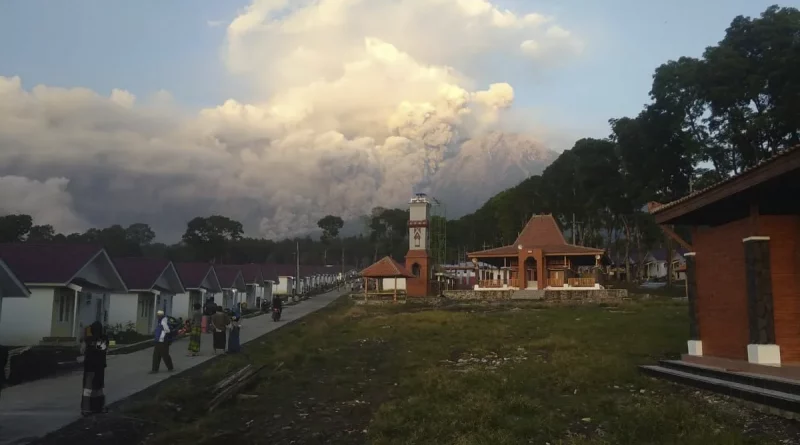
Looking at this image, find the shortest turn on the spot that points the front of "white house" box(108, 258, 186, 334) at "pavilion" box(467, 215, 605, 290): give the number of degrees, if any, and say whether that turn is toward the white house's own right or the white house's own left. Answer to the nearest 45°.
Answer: approximately 45° to the white house's own left

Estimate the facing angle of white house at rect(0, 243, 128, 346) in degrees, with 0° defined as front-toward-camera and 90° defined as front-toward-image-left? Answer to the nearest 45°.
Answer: approximately 315°

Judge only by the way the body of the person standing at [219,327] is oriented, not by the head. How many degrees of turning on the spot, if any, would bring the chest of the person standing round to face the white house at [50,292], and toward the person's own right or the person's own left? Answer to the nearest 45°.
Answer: approximately 45° to the person's own left

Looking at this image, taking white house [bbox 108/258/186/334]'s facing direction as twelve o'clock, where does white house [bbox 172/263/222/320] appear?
white house [bbox 172/263/222/320] is roughly at 8 o'clock from white house [bbox 108/258/186/334].

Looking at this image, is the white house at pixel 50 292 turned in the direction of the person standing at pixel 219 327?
yes

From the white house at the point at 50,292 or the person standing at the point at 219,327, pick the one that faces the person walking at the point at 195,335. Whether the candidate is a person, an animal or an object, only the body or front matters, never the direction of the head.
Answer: the white house

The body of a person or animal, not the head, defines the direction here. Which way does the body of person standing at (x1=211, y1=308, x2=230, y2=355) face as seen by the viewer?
away from the camera

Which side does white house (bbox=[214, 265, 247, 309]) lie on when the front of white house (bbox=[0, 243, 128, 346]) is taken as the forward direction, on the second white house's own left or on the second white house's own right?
on the second white house's own left
